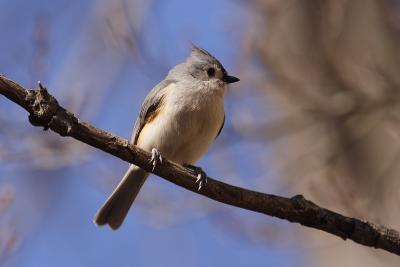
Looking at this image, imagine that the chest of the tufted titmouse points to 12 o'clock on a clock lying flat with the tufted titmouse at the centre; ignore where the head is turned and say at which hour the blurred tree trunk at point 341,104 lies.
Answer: The blurred tree trunk is roughly at 8 o'clock from the tufted titmouse.

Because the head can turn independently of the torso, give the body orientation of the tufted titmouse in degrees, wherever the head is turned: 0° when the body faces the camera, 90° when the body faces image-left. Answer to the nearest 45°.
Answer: approximately 315°
